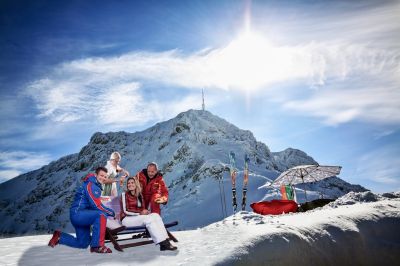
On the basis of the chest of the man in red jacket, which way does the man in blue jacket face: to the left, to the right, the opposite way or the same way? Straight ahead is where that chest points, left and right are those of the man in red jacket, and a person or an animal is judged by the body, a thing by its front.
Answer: to the left

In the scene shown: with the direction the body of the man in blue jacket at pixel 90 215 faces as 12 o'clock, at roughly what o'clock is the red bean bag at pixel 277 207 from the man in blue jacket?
The red bean bag is roughly at 11 o'clock from the man in blue jacket.

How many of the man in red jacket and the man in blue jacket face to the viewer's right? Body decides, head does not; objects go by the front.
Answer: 1

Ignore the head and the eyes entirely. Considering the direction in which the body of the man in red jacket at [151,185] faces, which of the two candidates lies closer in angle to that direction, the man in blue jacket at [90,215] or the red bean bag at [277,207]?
the man in blue jacket

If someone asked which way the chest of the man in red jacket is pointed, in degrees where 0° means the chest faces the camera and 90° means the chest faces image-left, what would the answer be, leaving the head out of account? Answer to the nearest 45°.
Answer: approximately 0°

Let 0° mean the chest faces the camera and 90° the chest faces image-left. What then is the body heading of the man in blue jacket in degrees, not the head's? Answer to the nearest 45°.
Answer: approximately 270°
